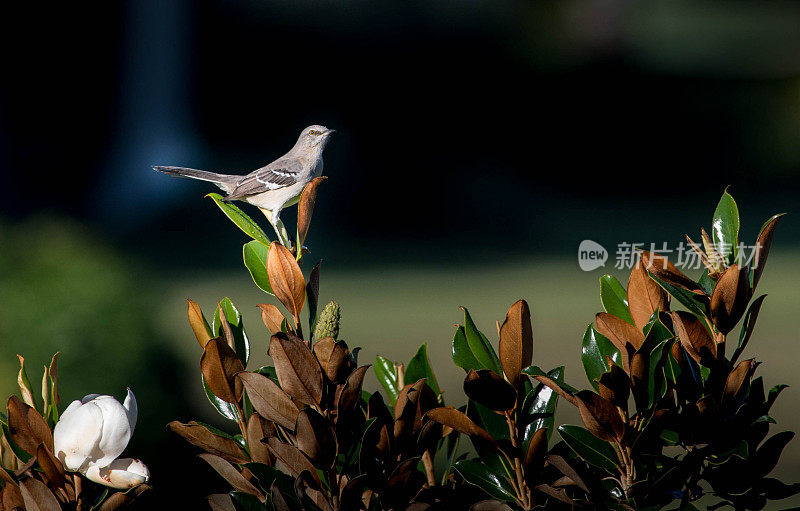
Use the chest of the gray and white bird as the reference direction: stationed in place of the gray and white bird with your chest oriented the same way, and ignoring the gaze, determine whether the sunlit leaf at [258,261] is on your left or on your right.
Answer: on your right

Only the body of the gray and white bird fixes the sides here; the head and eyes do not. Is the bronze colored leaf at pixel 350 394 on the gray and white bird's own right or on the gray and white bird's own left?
on the gray and white bird's own right

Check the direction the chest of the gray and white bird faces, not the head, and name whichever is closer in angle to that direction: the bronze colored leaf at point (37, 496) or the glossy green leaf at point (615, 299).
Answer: the glossy green leaf

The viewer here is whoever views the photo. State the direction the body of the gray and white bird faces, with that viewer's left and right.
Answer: facing to the right of the viewer

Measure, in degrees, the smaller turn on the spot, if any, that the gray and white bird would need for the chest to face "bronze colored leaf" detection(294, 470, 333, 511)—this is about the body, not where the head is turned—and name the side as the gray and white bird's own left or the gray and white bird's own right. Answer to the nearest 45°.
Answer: approximately 90° to the gray and white bird's own right

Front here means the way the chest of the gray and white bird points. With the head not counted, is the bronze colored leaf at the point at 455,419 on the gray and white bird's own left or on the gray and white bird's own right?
on the gray and white bird's own right

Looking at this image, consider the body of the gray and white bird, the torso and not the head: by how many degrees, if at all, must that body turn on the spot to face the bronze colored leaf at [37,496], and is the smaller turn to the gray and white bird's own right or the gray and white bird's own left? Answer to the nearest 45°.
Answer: approximately 180°

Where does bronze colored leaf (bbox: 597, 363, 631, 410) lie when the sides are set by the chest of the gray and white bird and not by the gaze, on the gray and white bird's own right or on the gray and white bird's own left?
on the gray and white bird's own right
